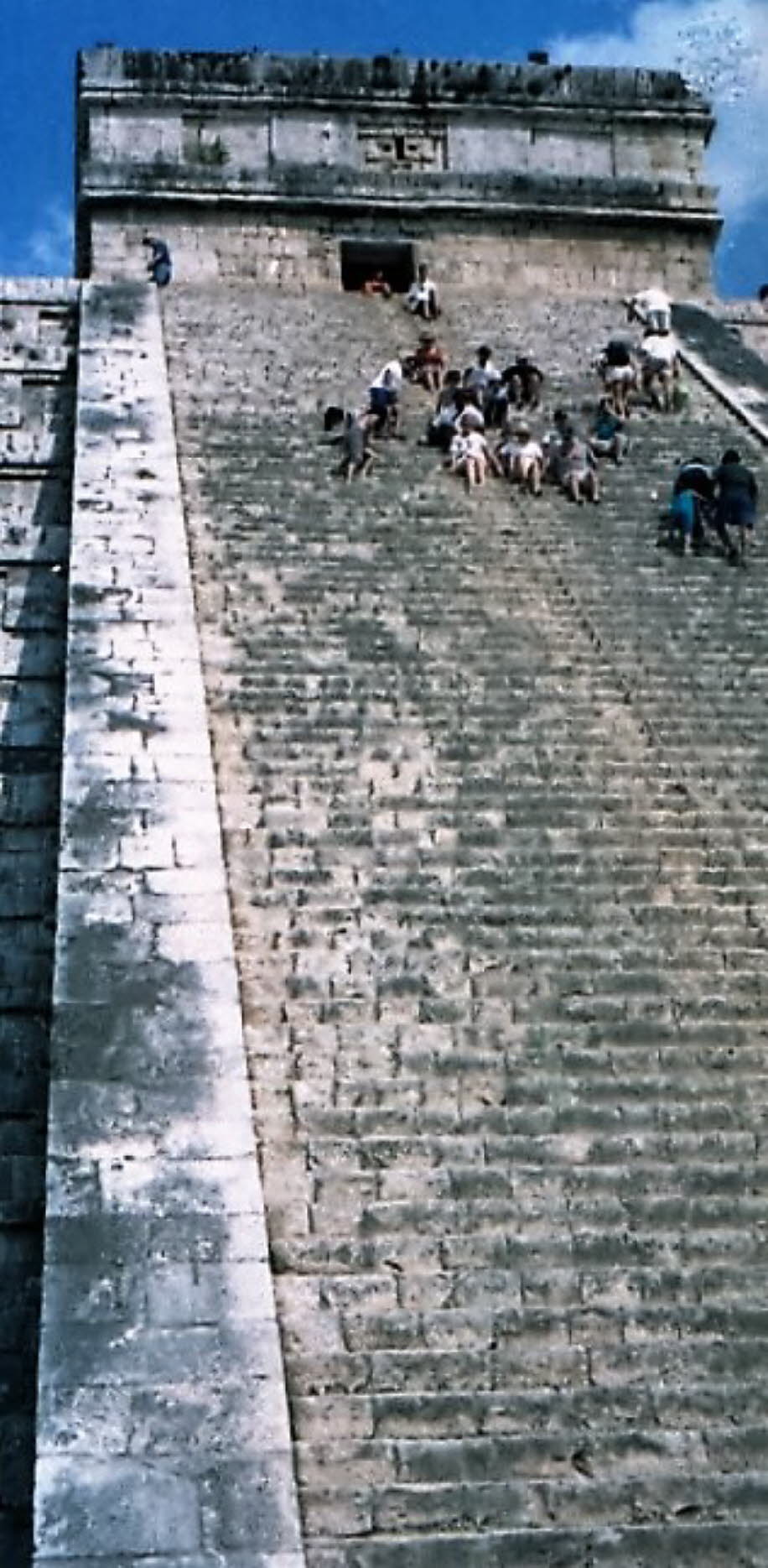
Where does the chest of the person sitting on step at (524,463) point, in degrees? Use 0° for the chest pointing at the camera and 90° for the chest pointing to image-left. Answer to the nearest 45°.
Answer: approximately 0°

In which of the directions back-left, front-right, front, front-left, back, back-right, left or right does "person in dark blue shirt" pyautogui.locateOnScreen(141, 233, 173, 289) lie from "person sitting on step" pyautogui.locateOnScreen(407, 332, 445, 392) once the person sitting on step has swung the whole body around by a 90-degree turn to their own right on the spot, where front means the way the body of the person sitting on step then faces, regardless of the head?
front-right

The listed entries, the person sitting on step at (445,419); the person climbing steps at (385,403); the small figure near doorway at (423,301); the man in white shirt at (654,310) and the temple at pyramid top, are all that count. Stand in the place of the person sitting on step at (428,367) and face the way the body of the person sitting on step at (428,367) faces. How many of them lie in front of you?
2

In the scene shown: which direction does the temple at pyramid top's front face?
toward the camera

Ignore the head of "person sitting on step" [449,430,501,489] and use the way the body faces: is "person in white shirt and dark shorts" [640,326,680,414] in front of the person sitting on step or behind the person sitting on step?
behind

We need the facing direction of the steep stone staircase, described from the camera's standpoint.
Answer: facing the viewer

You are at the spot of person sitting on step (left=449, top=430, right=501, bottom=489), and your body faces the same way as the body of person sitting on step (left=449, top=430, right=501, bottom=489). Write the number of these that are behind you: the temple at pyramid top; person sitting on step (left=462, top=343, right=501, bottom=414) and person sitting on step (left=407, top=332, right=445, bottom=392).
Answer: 3

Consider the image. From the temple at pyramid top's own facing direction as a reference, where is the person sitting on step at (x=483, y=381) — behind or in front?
in front

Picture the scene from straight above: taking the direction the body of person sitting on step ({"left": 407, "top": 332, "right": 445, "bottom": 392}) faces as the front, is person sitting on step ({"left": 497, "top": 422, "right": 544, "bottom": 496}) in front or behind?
in front

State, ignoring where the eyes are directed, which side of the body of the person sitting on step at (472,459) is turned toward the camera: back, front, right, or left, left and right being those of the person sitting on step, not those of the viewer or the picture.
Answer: front

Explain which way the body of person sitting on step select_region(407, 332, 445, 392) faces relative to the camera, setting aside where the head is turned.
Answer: toward the camera

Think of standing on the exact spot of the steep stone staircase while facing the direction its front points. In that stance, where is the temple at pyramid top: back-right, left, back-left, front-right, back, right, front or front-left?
back
